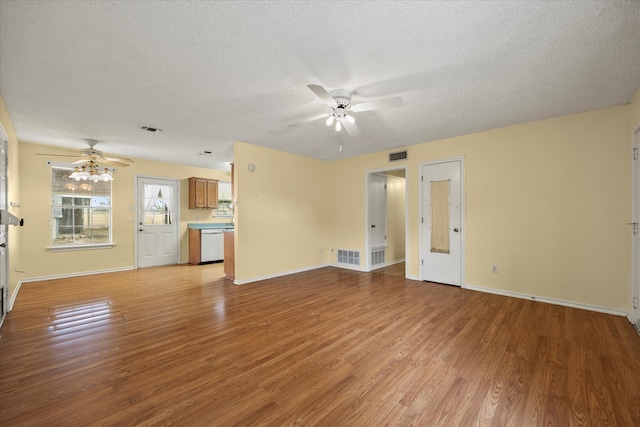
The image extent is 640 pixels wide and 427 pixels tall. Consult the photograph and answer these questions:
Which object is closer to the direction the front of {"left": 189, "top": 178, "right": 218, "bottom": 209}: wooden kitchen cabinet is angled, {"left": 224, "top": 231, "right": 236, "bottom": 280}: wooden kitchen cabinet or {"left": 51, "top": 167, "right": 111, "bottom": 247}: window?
the wooden kitchen cabinet

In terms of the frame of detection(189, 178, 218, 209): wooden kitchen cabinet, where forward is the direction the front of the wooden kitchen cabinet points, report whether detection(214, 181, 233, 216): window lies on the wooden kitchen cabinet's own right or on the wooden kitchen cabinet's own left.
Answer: on the wooden kitchen cabinet's own left

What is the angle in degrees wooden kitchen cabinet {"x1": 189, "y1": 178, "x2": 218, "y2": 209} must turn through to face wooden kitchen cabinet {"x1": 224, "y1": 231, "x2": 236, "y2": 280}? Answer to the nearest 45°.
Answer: approximately 45° to its right

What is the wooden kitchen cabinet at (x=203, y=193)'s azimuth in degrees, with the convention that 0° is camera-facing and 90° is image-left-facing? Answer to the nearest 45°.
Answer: approximately 315°

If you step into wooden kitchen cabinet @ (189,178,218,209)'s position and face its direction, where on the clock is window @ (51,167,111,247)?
The window is roughly at 4 o'clock from the wooden kitchen cabinet.

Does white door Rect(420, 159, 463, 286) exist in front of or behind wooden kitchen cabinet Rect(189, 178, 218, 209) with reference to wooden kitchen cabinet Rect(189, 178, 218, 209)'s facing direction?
in front

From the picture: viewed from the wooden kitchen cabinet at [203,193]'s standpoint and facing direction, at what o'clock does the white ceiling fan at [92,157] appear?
The white ceiling fan is roughly at 3 o'clock from the wooden kitchen cabinet.

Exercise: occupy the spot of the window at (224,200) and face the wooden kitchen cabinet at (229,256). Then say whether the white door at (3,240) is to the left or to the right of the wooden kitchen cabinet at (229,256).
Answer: right
